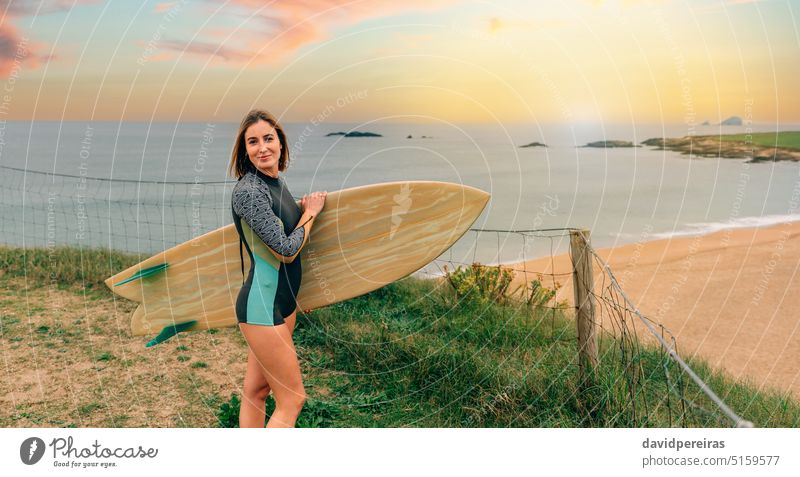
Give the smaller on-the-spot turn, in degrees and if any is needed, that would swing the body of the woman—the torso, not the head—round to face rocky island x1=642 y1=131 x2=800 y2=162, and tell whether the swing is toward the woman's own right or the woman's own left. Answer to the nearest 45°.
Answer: approximately 45° to the woman's own left

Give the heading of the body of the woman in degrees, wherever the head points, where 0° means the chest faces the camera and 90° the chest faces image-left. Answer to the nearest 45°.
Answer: approximately 270°
